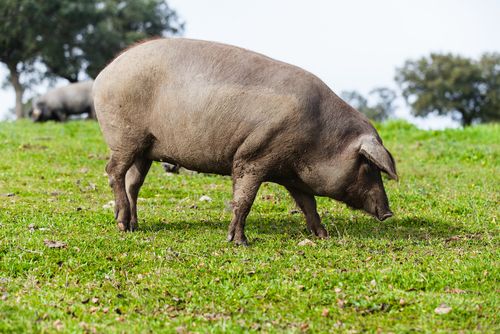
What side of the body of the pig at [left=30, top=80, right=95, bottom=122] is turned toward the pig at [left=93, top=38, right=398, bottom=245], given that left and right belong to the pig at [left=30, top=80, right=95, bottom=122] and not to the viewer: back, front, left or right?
left

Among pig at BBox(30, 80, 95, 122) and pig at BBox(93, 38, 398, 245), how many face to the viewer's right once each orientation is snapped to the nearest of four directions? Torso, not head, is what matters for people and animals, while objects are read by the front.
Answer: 1

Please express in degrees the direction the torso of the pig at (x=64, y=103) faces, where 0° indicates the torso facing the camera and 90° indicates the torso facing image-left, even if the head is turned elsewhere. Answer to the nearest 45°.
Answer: approximately 90°

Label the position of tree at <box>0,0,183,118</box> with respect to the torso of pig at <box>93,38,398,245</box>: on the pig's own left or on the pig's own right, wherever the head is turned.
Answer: on the pig's own left

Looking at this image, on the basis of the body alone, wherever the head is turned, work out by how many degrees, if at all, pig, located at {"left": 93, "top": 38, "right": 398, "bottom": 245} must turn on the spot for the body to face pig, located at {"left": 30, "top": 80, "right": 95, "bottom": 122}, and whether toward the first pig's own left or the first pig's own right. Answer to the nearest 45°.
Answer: approximately 90° to the first pig's own left

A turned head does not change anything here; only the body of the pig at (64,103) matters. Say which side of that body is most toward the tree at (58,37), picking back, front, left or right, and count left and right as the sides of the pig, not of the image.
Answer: right

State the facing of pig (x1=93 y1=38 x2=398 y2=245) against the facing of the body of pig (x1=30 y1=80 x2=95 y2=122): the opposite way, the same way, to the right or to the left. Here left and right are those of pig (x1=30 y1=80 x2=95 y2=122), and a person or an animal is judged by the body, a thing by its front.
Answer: the opposite way

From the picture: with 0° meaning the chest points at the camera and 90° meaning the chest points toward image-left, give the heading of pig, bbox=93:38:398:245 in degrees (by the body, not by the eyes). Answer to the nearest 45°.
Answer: approximately 270°

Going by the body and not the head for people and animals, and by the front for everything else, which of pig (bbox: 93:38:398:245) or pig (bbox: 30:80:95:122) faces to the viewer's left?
pig (bbox: 30:80:95:122)
